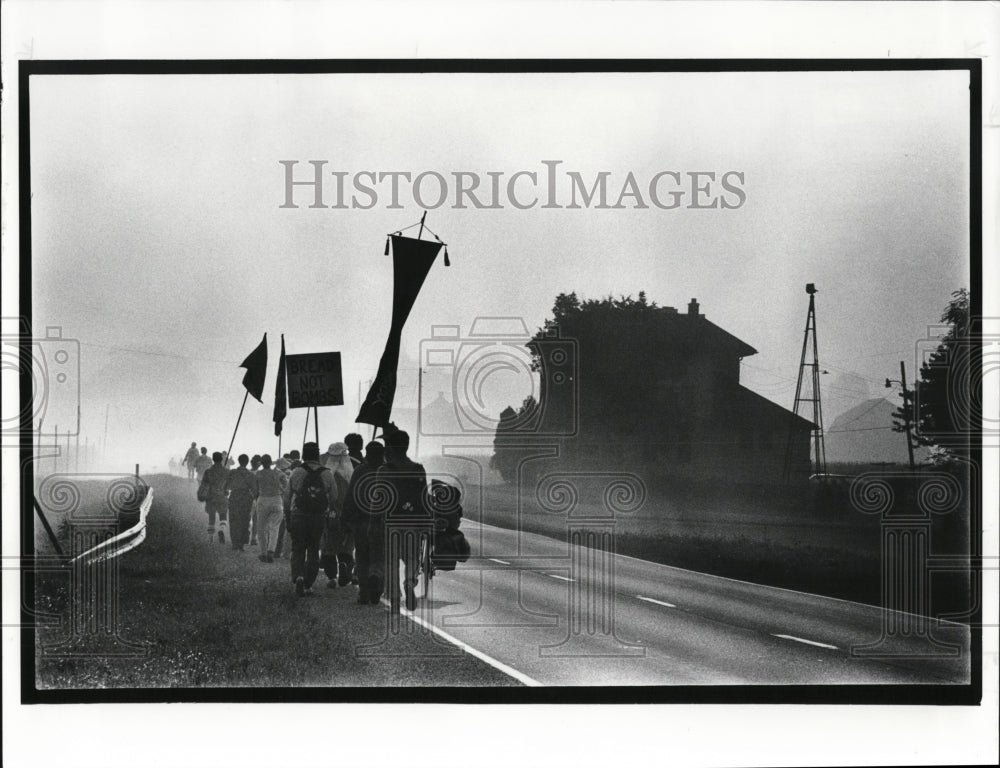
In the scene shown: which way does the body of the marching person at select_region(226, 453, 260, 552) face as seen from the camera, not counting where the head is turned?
away from the camera

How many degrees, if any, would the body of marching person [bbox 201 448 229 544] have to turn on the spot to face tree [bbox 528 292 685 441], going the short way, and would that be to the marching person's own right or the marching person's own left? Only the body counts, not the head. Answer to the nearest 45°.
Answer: approximately 90° to the marching person's own right

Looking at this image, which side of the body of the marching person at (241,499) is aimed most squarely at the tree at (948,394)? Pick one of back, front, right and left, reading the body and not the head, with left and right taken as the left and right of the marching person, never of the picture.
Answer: right

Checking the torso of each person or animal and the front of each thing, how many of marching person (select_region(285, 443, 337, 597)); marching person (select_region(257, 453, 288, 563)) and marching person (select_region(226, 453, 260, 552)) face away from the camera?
3

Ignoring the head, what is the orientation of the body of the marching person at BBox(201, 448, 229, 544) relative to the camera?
away from the camera

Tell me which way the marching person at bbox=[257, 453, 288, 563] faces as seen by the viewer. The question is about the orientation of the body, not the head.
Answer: away from the camera

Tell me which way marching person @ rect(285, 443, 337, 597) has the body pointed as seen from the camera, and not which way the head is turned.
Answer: away from the camera
